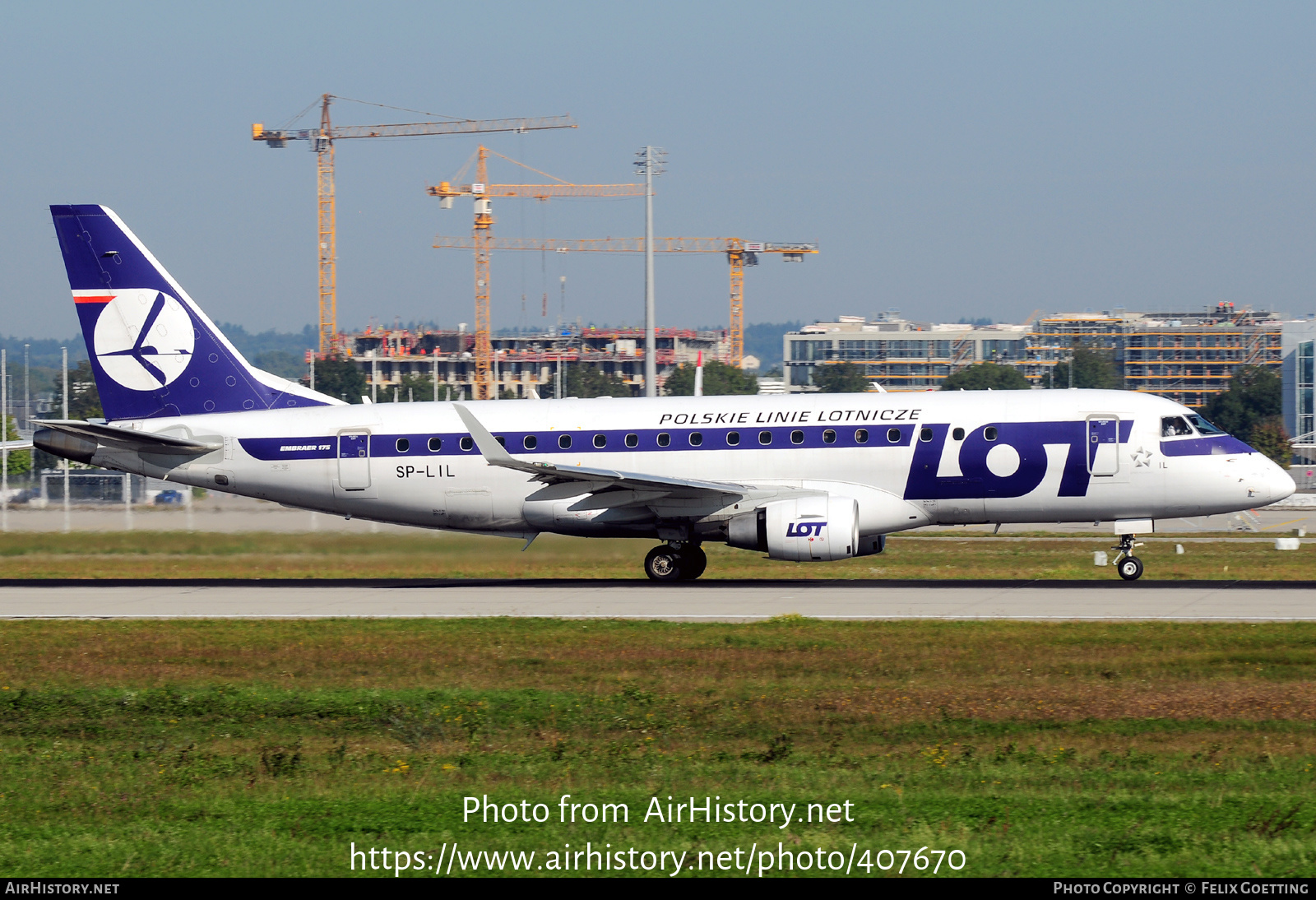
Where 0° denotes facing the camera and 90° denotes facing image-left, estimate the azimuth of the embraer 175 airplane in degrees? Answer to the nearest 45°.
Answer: approximately 270°
